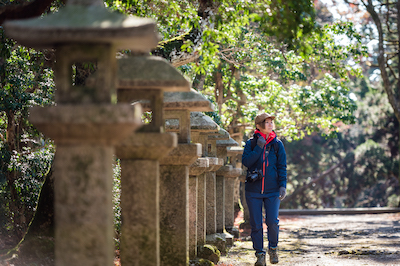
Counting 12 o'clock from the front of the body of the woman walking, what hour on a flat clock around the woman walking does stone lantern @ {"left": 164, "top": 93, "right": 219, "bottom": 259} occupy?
The stone lantern is roughly at 2 o'clock from the woman walking.

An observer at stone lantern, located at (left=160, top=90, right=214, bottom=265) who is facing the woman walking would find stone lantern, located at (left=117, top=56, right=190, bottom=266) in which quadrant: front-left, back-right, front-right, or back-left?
back-right

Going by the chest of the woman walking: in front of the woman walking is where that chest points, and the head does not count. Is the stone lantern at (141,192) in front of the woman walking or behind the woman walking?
in front

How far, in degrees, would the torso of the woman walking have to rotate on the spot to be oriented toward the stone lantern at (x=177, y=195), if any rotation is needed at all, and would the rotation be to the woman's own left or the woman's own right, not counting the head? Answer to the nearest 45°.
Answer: approximately 45° to the woman's own right

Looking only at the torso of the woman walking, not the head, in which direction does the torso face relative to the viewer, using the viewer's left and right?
facing the viewer

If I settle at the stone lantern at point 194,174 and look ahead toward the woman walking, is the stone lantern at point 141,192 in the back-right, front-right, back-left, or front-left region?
back-right
